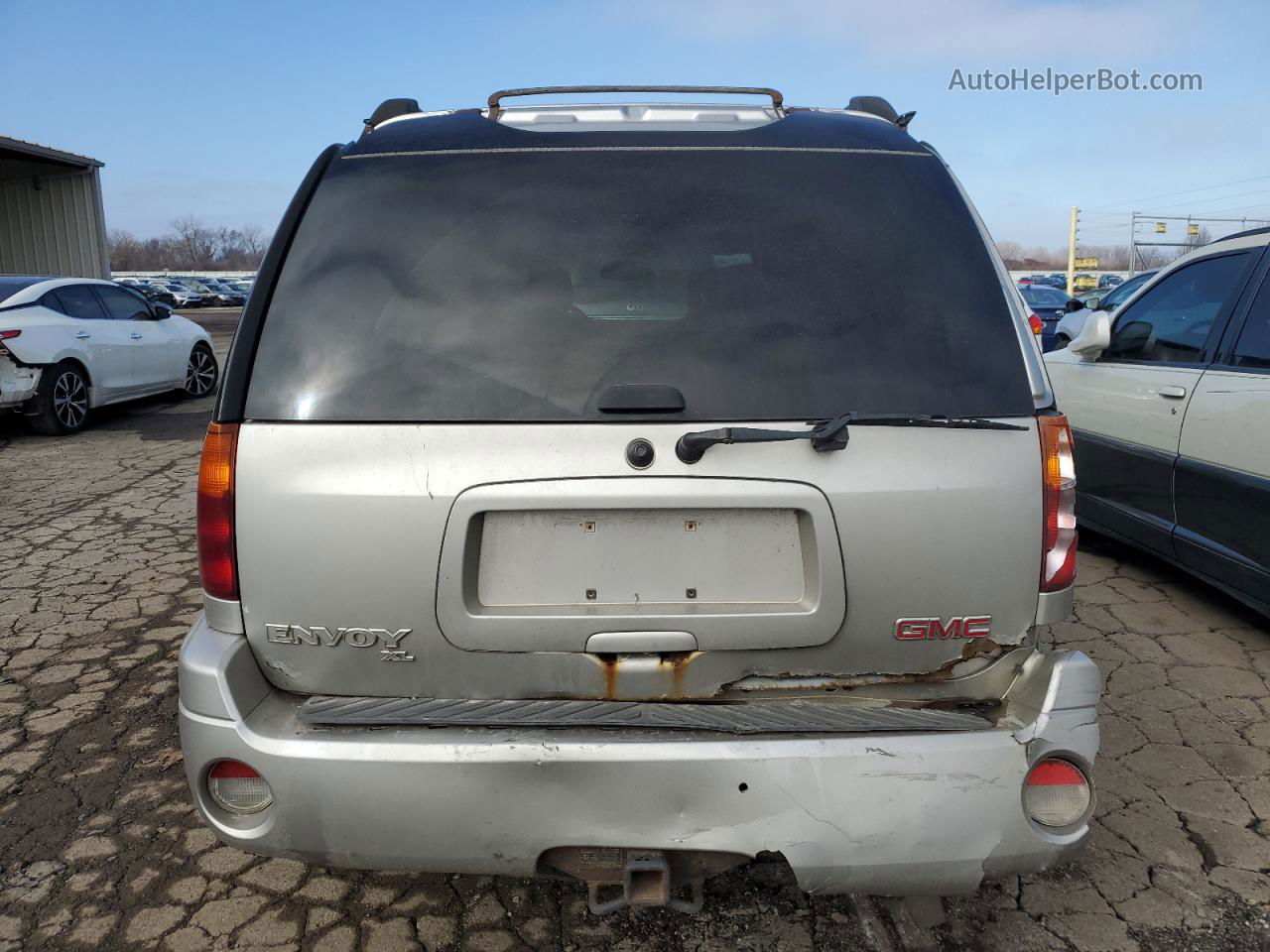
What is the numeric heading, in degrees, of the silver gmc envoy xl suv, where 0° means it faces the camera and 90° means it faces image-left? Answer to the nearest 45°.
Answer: approximately 180°

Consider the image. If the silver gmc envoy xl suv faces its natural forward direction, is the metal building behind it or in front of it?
in front

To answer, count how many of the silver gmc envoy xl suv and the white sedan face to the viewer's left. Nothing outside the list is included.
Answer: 0

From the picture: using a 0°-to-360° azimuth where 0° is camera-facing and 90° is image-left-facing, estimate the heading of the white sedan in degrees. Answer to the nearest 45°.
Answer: approximately 225°

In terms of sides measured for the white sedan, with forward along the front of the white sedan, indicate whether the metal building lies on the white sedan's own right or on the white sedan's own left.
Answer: on the white sedan's own left

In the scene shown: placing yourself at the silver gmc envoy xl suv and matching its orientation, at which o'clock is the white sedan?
The white sedan is roughly at 11 o'clock from the silver gmc envoy xl suv.
